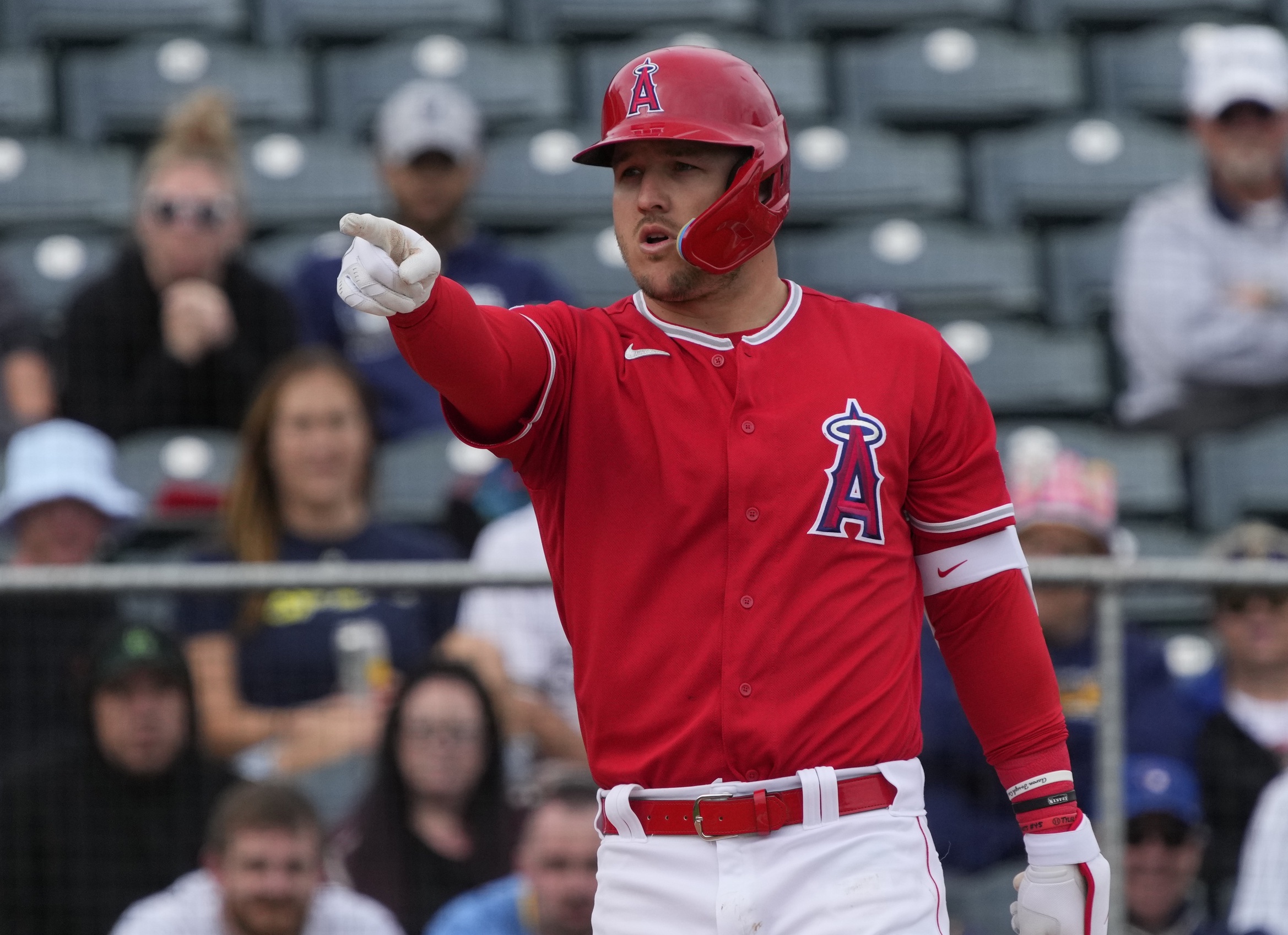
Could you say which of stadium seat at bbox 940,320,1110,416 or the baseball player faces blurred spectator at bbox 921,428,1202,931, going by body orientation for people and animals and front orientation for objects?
the stadium seat

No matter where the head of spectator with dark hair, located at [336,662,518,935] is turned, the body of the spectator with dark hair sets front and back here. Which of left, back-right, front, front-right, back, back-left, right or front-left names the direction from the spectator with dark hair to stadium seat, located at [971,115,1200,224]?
back-left

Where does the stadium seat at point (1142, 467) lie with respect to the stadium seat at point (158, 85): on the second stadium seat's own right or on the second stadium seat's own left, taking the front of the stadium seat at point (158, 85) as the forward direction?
on the second stadium seat's own left

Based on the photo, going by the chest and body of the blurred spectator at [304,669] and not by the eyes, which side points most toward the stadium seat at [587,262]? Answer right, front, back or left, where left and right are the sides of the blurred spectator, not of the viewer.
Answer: back

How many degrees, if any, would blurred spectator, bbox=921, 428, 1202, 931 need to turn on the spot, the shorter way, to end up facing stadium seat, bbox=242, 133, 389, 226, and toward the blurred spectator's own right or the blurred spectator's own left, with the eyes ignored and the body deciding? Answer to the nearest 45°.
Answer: approximately 135° to the blurred spectator's own right

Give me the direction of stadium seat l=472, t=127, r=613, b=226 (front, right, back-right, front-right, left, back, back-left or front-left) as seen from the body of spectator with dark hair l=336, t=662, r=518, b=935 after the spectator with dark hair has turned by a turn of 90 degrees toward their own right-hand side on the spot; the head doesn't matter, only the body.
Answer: right

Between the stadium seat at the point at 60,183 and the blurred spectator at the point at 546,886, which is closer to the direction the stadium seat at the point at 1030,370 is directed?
the blurred spectator

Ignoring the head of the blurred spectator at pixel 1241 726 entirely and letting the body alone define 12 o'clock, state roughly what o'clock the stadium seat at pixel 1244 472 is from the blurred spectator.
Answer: The stadium seat is roughly at 6 o'clock from the blurred spectator.

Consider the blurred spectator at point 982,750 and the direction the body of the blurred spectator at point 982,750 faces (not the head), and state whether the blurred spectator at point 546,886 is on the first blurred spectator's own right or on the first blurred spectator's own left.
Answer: on the first blurred spectator's own right

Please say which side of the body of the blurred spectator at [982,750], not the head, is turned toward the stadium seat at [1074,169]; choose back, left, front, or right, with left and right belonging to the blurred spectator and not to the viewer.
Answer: back

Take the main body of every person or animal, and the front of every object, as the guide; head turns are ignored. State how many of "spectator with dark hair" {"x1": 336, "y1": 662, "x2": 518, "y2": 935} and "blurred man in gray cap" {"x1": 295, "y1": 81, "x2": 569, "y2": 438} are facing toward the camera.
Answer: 2
